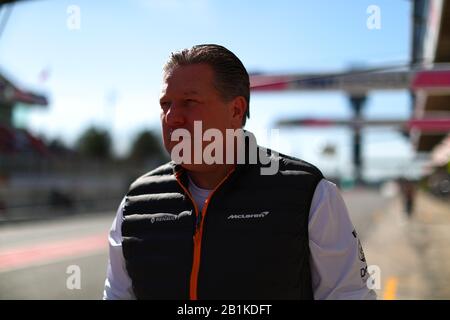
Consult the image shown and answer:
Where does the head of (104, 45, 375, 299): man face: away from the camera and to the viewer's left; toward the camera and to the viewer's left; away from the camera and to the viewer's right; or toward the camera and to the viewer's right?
toward the camera and to the viewer's left

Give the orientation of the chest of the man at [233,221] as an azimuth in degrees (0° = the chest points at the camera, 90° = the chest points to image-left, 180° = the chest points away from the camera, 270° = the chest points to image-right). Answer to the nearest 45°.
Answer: approximately 45°
